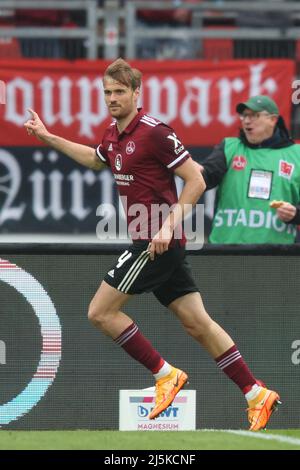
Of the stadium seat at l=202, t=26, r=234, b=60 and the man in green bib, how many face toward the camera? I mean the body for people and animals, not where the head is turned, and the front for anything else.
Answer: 2

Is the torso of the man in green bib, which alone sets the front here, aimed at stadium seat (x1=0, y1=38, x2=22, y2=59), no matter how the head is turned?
no

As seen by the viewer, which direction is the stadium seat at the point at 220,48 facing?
toward the camera

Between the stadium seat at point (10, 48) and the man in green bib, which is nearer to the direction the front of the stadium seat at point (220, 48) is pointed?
the man in green bib

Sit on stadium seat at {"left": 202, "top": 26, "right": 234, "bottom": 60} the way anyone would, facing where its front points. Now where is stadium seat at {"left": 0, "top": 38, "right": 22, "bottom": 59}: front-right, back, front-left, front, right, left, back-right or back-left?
right

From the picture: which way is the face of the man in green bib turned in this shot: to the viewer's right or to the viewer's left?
to the viewer's left

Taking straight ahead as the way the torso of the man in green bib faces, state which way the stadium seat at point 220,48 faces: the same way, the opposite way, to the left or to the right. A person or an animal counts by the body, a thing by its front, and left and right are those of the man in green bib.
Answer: the same way

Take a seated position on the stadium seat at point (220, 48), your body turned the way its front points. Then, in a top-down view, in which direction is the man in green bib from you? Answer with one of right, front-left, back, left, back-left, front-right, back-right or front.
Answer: front

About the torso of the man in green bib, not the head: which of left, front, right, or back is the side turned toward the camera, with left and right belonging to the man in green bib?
front

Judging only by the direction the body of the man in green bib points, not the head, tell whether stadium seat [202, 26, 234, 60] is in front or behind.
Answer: behind
